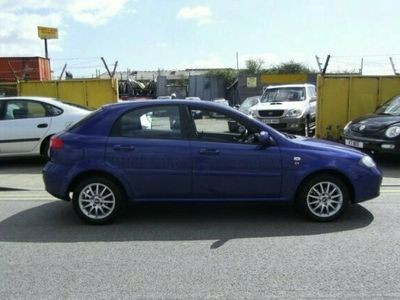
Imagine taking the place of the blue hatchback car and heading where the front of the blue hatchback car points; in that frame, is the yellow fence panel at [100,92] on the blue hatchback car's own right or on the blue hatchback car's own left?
on the blue hatchback car's own left

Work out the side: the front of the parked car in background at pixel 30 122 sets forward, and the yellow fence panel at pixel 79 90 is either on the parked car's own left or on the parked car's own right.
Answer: on the parked car's own right

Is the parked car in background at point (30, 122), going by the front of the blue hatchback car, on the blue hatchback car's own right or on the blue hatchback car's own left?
on the blue hatchback car's own left

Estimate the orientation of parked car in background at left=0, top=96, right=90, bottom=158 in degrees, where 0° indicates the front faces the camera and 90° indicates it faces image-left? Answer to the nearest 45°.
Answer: approximately 90°

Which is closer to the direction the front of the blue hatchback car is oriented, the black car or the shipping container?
the black car

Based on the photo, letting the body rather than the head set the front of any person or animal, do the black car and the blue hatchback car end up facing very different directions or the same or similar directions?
very different directions

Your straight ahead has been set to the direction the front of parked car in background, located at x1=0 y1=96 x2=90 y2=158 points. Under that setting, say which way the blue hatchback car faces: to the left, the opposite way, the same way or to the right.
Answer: the opposite way

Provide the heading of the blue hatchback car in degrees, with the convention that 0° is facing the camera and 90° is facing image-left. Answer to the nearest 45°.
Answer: approximately 270°

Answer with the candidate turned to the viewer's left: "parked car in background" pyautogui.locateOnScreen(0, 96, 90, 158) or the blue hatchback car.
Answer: the parked car in background

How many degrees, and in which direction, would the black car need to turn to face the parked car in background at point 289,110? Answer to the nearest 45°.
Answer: approximately 90° to its right

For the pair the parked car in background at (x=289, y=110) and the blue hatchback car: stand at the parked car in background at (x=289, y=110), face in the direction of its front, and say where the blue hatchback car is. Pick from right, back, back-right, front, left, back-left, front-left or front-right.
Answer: front-left
